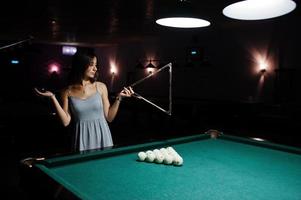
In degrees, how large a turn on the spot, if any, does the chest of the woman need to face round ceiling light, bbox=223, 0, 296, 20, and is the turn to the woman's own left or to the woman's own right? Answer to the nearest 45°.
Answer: approximately 45° to the woman's own left

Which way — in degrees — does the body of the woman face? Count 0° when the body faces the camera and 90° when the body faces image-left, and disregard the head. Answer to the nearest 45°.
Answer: approximately 0°

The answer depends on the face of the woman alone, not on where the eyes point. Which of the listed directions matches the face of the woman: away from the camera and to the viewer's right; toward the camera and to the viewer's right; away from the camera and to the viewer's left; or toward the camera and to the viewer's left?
toward the camera and to the viewer's right

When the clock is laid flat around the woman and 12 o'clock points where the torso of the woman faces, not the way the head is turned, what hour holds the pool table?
The pool table is roughly at 11 o'clock from the woman.
